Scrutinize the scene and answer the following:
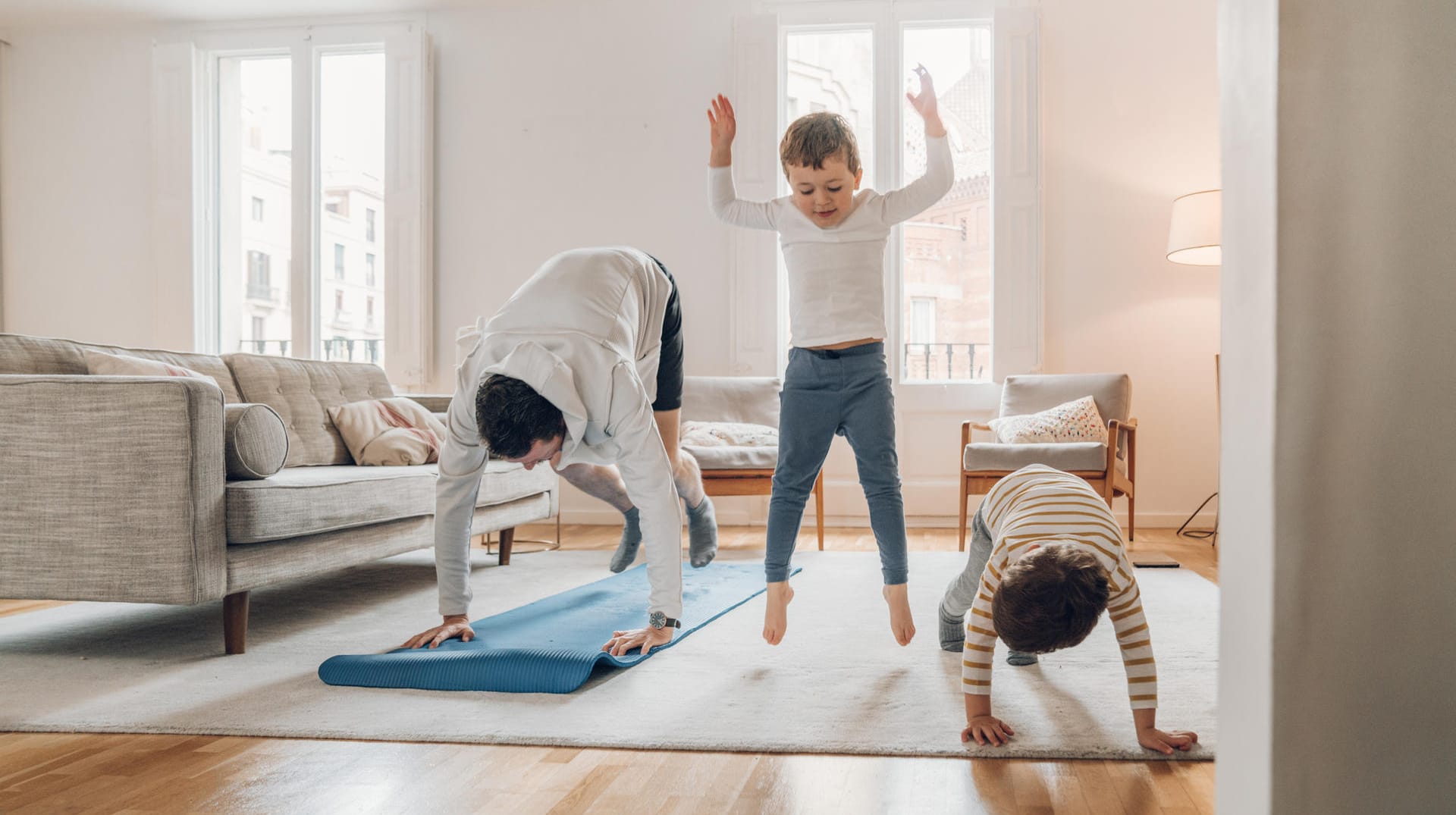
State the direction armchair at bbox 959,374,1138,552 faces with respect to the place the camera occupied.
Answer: facing the viewer and to the left of the viewer

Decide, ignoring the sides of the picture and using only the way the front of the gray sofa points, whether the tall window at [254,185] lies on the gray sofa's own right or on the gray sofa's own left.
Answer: on the gray sofa's own left

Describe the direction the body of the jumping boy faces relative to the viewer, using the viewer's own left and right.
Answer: facing the viewer

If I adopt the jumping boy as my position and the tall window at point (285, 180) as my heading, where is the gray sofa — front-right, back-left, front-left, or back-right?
front-left

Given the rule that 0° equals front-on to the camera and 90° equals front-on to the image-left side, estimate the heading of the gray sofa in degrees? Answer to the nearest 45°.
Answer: approximately 315°

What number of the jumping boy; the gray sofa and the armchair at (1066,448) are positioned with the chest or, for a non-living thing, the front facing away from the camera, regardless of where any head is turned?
0

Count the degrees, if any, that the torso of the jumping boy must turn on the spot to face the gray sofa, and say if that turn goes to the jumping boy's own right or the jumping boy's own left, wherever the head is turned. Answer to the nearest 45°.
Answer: approximately 90° to the jumping boy's own right

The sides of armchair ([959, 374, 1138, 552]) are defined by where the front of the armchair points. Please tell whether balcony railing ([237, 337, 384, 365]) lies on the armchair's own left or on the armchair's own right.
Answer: on the armchair's own right

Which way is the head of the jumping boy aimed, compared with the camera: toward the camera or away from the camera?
toward the camera

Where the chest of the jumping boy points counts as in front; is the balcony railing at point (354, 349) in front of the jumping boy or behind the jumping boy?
behind

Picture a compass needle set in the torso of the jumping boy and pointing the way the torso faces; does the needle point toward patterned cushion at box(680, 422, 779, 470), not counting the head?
no
